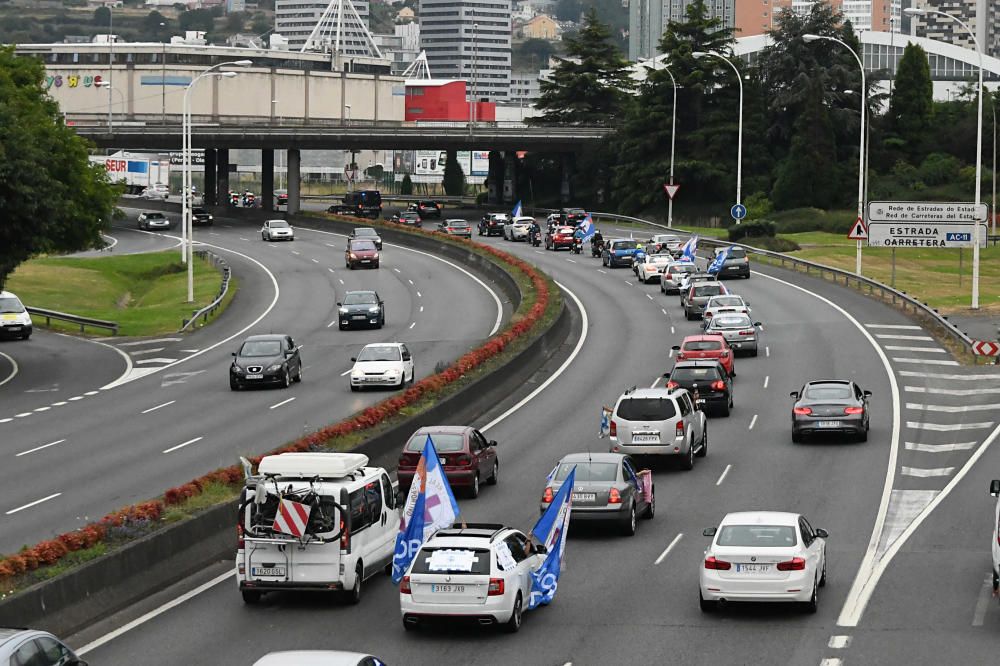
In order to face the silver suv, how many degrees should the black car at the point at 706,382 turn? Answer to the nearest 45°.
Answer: approximately 180°

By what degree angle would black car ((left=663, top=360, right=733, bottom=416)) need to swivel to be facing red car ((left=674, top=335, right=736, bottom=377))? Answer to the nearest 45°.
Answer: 0° — it already faces it

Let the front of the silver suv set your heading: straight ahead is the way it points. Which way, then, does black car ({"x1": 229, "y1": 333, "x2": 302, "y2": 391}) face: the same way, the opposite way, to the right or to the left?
the opposite way

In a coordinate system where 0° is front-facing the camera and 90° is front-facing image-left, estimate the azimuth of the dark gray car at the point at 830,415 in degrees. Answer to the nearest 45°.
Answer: approximately 180°

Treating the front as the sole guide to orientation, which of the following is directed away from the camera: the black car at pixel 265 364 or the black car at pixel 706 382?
the black car at pixel 706 382

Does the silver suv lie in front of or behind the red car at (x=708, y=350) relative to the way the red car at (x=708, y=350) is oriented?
behind

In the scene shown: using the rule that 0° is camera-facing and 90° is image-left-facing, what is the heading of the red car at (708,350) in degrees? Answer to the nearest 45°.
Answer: approximately 180°

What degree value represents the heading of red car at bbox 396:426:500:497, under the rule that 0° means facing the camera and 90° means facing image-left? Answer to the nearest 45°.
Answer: approximately 225°

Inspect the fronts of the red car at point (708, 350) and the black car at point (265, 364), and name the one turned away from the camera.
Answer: the red car

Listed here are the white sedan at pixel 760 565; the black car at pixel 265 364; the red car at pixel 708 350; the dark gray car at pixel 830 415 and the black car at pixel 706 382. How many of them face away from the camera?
4

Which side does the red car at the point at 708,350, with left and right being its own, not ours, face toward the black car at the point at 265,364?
left

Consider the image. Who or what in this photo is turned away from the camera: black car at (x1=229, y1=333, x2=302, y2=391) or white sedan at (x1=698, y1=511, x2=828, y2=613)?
the white sedan

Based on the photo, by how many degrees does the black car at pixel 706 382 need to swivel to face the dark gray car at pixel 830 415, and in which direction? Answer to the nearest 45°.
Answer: approximately 135° to its right

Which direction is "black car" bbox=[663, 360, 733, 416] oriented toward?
away from the camera

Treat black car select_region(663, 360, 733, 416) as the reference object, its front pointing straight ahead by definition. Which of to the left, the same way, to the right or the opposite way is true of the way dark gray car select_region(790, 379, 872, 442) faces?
the same way

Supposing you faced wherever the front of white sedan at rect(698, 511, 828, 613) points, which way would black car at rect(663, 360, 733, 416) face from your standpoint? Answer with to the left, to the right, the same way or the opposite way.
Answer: the same way

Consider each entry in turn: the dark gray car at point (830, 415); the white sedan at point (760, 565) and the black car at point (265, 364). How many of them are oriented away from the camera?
2

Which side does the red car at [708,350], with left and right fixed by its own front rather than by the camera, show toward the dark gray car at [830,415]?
back

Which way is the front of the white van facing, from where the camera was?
facing away from the viewer and to the right of the viewer

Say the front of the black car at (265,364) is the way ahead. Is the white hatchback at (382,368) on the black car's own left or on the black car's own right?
on the black car's own left

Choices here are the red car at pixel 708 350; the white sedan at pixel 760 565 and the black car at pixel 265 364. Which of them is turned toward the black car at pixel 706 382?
the white sedan
